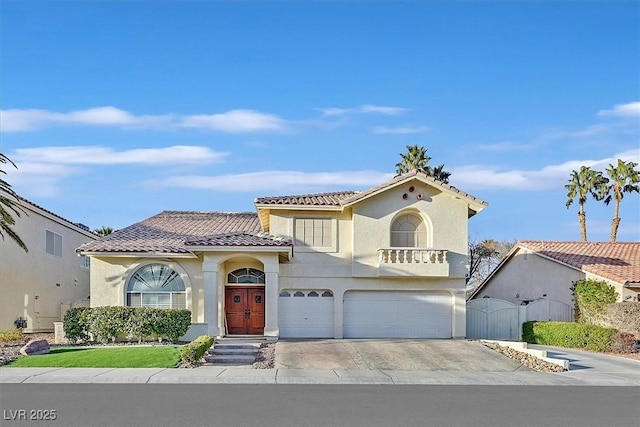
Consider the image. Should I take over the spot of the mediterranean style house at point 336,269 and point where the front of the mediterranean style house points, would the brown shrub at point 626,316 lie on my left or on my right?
on my left

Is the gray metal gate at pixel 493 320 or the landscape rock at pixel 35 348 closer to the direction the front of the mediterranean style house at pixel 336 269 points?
the landscape rock

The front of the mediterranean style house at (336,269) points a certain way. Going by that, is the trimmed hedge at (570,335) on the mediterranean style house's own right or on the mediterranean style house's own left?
on the mediterranean style house's own left

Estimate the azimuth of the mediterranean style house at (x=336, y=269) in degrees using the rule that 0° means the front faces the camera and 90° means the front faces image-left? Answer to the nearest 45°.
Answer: approximately 0°

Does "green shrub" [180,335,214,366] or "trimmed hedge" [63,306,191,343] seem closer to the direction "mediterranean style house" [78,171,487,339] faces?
the green shrub

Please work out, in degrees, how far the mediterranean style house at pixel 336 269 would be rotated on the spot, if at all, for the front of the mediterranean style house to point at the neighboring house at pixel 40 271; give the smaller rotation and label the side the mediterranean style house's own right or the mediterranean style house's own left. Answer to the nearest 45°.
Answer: approximately 135° to the mediterranean style house's own right

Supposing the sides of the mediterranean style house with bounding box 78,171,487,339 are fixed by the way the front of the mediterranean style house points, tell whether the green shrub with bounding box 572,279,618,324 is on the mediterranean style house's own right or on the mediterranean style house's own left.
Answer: on the mediterranean style house's own left

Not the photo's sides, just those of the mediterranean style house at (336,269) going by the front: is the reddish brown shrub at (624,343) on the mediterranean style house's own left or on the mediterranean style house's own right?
on the mediterranean style house's own left
